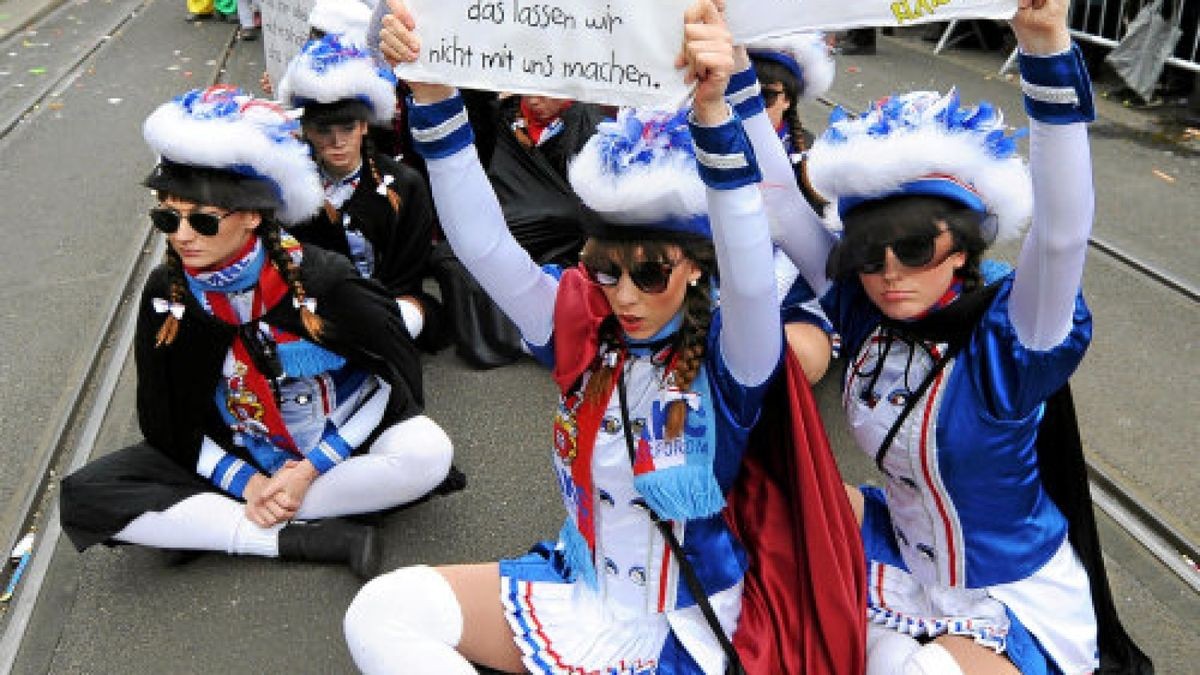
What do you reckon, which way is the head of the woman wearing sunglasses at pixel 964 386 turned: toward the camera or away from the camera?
toward the camera

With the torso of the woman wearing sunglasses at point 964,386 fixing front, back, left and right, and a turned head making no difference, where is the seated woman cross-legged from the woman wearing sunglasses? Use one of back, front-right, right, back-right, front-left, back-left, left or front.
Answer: front-right

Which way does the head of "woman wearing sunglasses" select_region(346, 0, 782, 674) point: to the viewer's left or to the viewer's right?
to the viewer's left

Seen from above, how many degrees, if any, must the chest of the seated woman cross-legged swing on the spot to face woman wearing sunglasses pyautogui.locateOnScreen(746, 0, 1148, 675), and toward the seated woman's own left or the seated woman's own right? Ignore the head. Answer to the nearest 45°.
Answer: approximately 45° to the seated woman's own left

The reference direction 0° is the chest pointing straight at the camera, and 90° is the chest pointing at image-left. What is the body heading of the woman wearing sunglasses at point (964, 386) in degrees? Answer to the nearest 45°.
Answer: approximately 45°

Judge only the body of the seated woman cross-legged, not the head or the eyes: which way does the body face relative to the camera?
toward the camera

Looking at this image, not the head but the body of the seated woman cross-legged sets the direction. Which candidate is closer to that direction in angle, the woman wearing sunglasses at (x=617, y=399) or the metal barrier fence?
the woman wearing sunglasses

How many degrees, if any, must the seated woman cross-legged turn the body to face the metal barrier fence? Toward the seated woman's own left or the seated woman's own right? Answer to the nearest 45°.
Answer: approximately 135° to the seated woman's own left

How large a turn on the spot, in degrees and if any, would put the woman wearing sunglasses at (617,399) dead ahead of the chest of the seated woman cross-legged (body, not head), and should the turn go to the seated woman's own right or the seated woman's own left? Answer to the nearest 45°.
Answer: approximately 45° to the seated woman's own left

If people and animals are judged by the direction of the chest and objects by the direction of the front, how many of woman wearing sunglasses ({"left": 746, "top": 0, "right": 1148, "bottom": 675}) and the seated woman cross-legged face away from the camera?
0

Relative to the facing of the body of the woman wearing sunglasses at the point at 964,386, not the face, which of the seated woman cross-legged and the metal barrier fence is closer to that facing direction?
the seated woman cross-legged
